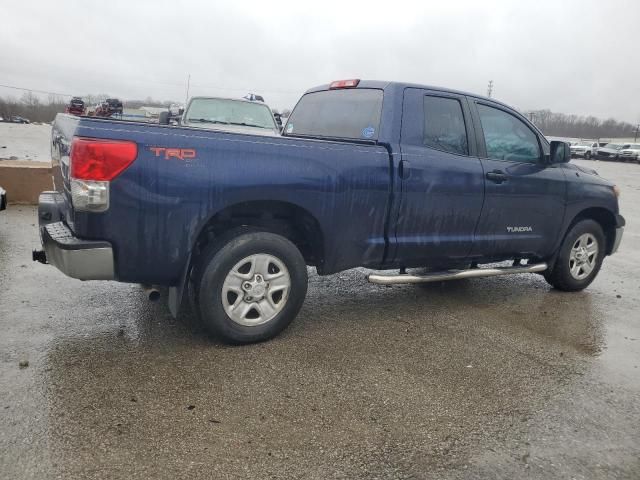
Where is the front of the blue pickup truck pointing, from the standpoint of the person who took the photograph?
facing away from the viewer and to the right of the viewer

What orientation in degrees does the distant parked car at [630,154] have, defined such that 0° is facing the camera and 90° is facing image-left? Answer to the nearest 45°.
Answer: approximately 45°

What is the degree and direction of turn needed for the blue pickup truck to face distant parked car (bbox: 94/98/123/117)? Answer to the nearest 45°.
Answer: approximately 90° to its left
